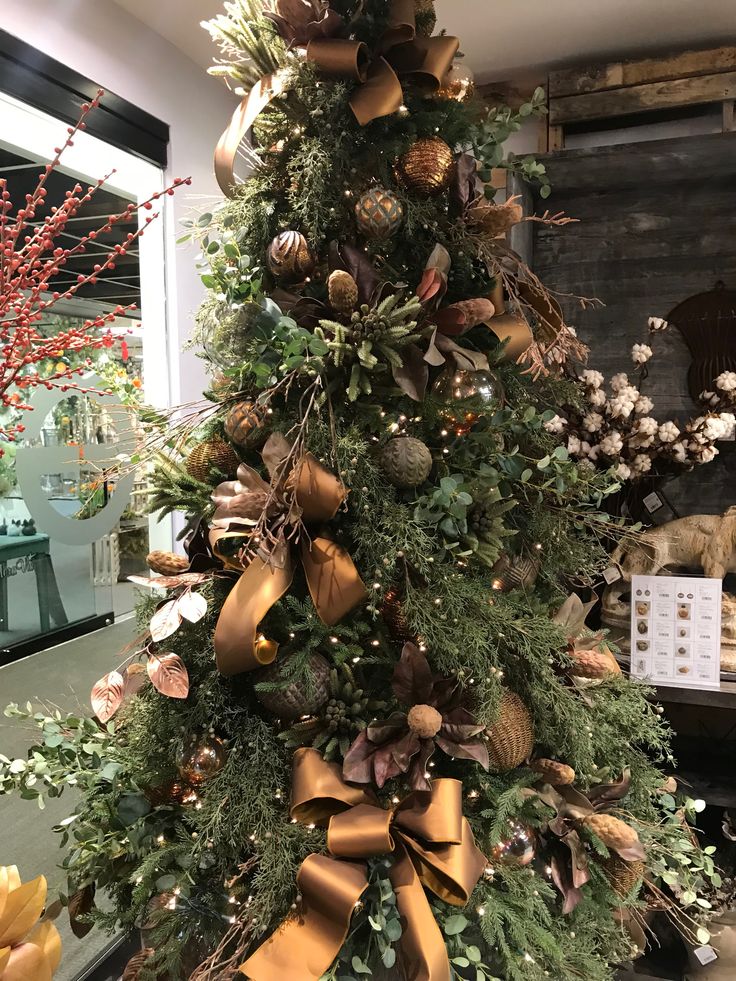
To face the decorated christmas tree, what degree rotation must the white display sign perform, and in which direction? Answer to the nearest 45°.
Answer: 0° — it already faces it

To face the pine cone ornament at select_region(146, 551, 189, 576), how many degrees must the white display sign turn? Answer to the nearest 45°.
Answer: approximately 45° to its right

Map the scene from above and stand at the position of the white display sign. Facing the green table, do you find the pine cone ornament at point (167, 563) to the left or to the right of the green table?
left

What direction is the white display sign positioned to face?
toward the camera
